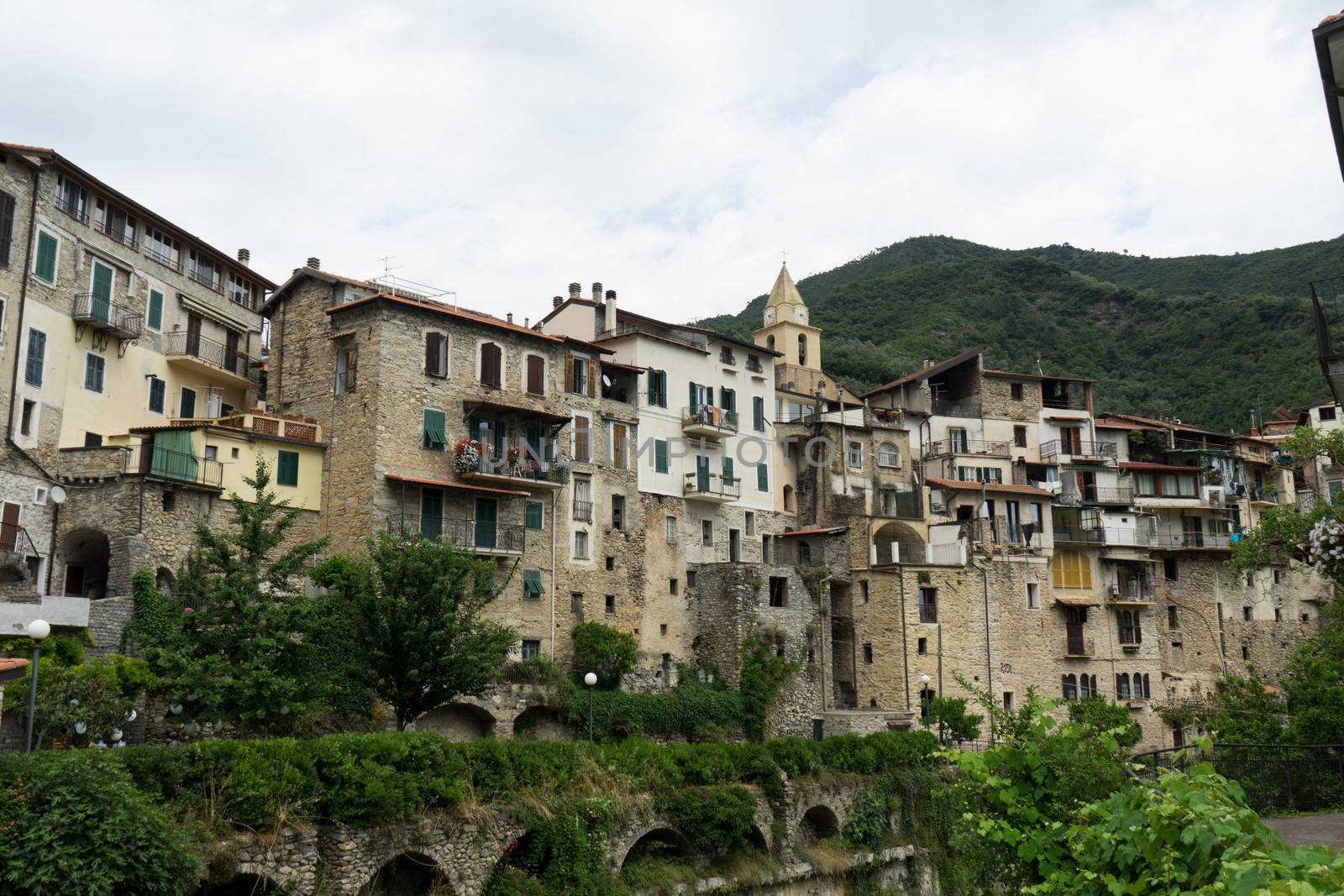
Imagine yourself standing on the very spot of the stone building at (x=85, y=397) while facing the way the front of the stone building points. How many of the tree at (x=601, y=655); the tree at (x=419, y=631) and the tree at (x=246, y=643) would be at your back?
0

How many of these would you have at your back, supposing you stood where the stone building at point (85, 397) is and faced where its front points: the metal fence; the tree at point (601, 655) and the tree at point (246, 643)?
0

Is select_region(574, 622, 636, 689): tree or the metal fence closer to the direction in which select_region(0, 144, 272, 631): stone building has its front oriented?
the metal fence

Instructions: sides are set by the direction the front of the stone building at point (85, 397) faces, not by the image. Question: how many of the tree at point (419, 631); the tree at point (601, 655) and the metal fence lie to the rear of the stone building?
0

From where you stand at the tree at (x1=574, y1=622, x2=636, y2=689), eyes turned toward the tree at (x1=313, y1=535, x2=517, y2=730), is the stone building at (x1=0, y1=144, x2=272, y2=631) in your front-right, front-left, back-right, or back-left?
front-right

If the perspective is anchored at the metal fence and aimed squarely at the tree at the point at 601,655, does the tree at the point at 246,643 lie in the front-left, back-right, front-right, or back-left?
front-left

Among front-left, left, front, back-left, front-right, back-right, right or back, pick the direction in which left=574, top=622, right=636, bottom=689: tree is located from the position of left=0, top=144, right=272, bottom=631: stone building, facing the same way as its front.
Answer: front-left

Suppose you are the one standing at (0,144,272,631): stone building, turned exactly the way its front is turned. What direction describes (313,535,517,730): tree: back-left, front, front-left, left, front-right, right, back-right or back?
front

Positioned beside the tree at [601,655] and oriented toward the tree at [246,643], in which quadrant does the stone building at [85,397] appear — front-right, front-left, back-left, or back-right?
front-right

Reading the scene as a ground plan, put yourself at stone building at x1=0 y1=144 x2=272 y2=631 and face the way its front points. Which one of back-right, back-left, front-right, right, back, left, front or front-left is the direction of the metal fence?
front

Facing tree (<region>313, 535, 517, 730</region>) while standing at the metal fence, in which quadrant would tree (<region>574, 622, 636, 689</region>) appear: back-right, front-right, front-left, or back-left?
front-right

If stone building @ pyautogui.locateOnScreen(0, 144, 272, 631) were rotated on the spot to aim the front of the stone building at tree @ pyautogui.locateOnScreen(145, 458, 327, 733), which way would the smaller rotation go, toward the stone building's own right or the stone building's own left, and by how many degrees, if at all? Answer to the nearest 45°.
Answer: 0° — it already faces it

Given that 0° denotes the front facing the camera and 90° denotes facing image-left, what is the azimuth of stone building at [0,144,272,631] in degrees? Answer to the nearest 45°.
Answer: approximately 315°
